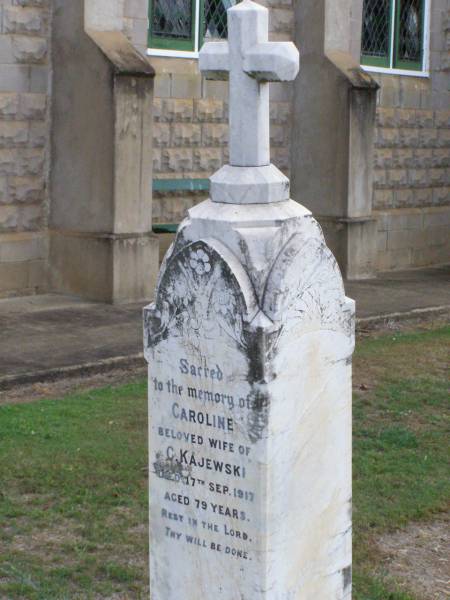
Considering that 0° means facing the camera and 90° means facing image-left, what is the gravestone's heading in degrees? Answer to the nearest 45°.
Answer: approximately 45°

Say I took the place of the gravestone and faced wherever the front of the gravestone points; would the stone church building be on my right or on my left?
on my right
